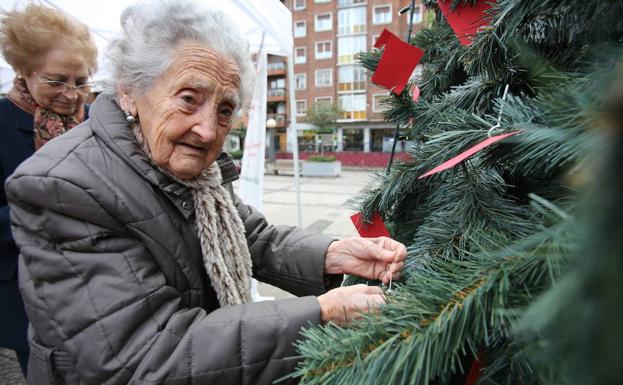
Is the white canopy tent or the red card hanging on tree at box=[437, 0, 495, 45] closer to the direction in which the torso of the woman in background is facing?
the red card hanging on tree

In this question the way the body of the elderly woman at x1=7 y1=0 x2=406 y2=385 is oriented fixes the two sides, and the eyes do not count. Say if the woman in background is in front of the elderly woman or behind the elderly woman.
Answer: behind

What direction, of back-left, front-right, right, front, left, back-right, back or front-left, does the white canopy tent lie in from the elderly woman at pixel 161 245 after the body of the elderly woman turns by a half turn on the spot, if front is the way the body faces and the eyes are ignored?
front-right

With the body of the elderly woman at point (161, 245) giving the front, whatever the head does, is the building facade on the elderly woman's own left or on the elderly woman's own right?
on the elderly woman's own left

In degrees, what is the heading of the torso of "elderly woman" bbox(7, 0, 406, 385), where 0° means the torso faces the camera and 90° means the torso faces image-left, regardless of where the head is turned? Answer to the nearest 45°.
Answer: approximately 315°

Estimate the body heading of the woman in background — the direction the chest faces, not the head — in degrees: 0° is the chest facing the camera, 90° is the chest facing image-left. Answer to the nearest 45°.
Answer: approximately 315°

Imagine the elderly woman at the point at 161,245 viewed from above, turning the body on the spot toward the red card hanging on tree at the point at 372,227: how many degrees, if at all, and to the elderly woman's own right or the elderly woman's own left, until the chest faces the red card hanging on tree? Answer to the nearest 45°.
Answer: approximately 45° to the elderly woman's own left
